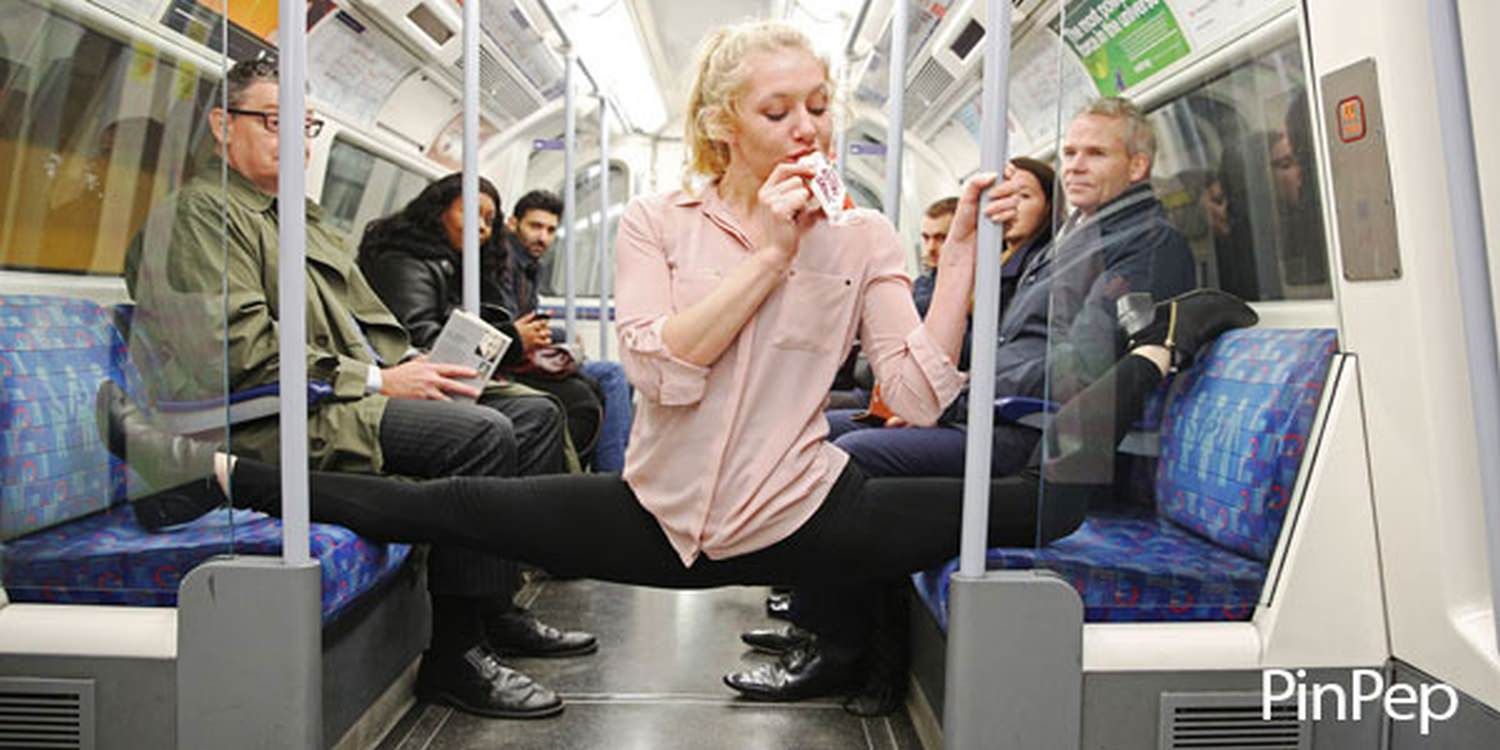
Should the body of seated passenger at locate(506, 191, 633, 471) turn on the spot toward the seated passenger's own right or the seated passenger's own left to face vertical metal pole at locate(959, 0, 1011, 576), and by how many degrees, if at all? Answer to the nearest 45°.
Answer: approximately 90° to the seated passenger's own right

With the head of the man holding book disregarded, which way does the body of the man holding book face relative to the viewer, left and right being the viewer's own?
facing to the right of the viewer

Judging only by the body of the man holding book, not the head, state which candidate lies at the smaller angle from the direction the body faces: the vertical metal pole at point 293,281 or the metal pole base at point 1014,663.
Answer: the metal pole base

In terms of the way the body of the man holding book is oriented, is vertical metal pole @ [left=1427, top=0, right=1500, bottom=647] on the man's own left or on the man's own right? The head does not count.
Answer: on the man's own right

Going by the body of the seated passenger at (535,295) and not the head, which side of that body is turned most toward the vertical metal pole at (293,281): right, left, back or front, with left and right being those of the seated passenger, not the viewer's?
right

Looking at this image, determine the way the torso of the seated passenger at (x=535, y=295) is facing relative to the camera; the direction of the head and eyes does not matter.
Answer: to the viewer's right

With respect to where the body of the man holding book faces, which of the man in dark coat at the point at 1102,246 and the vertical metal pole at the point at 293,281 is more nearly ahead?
the man in dark coat

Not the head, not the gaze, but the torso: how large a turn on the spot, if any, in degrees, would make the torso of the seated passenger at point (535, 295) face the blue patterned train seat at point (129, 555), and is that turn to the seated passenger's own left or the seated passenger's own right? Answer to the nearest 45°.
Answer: approximately 90° to the seated passenger's own right
